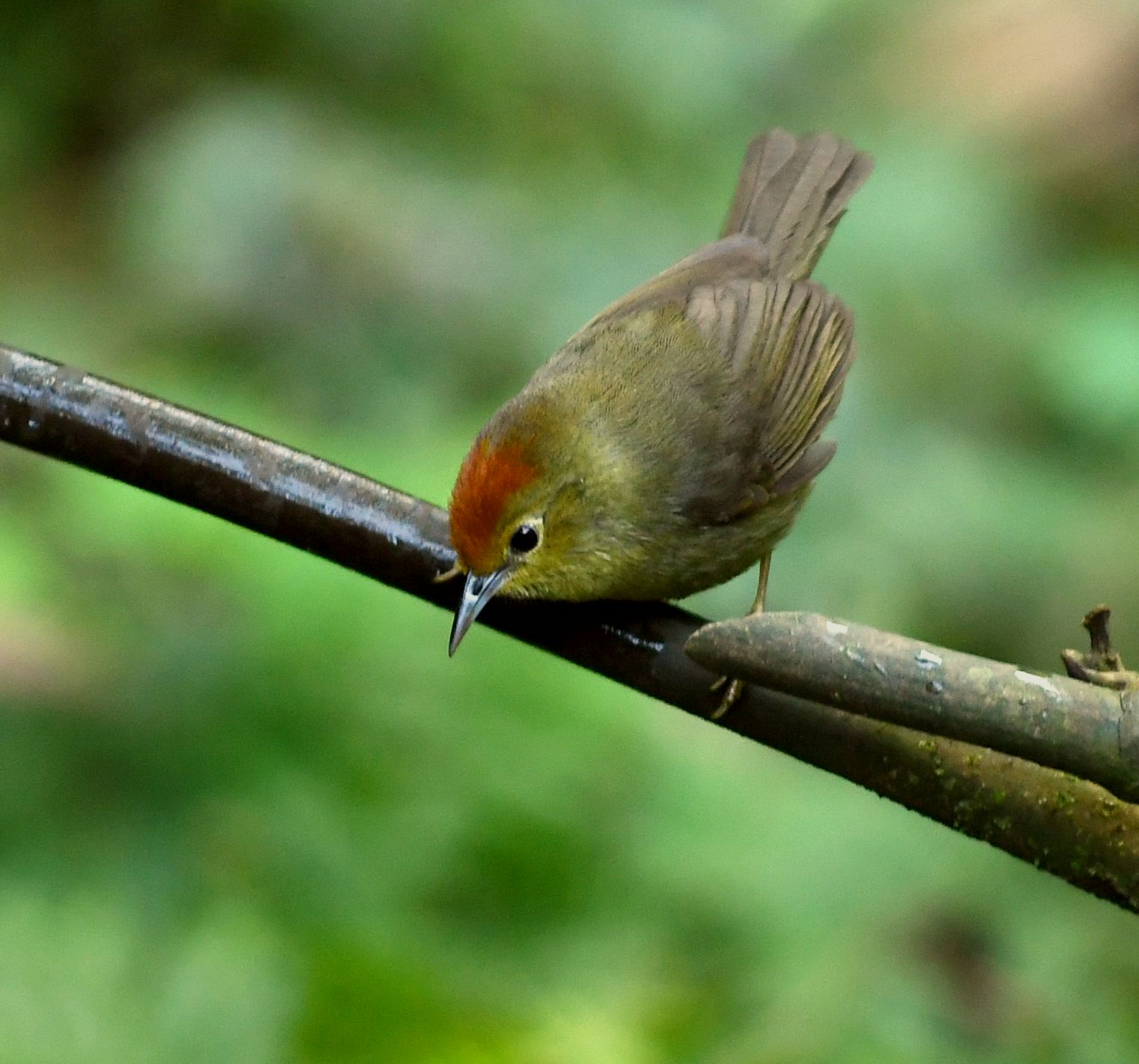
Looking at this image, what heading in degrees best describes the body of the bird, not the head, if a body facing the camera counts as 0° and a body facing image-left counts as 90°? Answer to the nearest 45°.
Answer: approximately 45°
